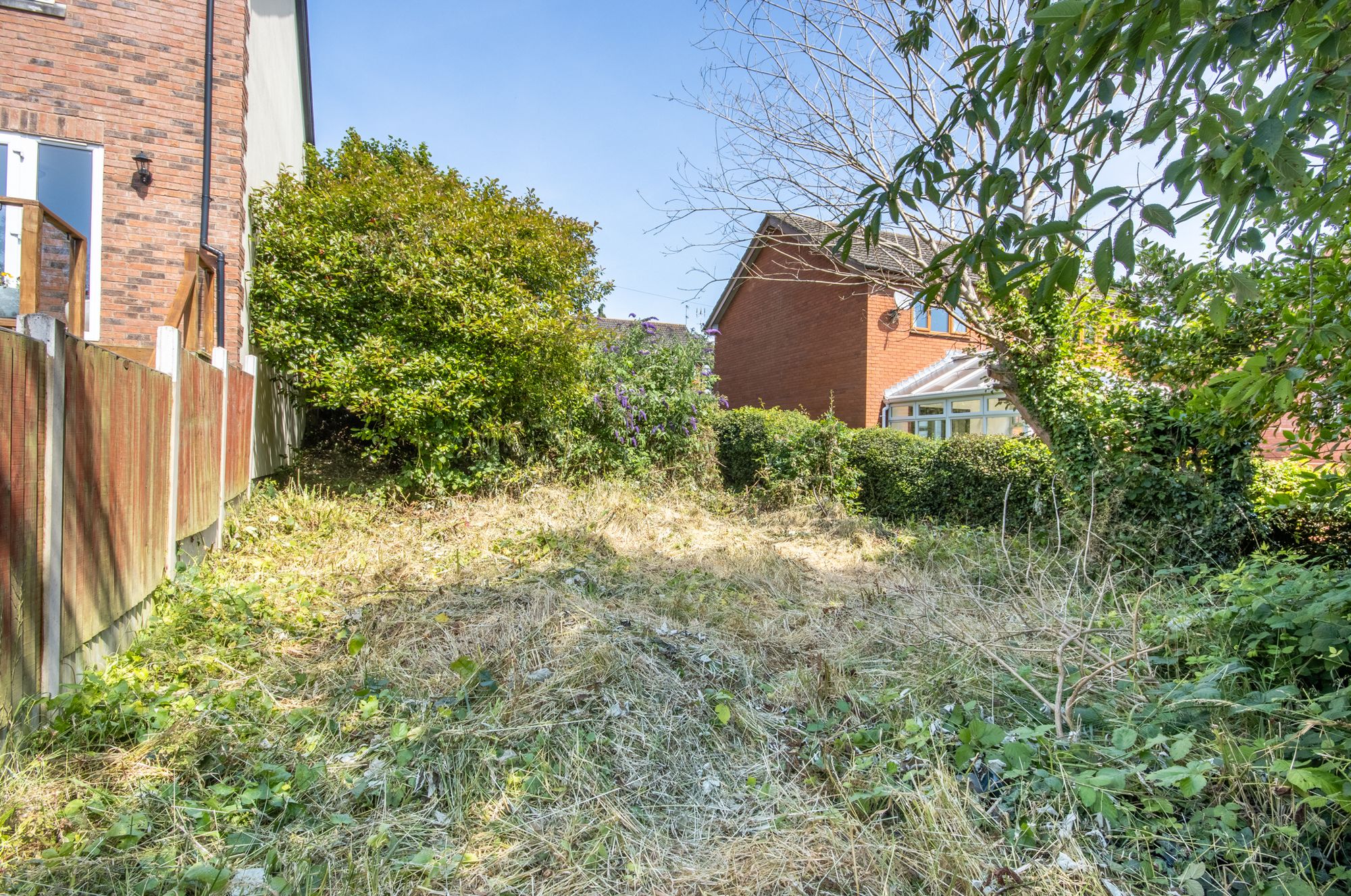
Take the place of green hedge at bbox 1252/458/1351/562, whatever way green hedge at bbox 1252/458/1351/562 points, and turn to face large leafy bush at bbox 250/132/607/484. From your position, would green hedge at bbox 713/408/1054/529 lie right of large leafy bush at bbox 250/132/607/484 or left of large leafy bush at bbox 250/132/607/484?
right

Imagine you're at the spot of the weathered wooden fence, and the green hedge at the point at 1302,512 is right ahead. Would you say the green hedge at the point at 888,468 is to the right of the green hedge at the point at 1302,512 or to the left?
left

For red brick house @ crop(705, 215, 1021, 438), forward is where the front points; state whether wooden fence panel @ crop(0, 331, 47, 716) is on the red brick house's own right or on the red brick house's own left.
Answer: on the red brick house's own left

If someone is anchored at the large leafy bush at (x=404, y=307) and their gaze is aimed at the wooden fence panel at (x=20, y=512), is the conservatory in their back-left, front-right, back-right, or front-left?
back-left

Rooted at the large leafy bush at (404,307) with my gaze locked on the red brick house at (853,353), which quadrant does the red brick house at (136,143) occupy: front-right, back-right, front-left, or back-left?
back-left
